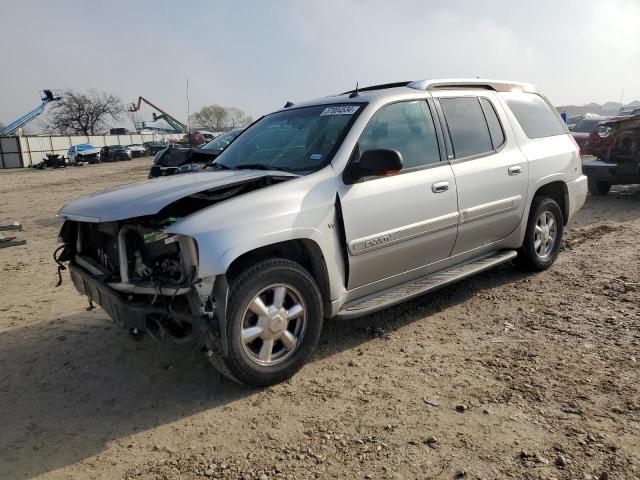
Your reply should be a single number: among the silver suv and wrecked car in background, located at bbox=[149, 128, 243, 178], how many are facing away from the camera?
0

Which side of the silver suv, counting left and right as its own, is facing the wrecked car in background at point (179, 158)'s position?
right

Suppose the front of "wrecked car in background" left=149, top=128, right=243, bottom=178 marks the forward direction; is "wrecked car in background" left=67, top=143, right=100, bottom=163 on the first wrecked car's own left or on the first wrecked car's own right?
on the first wrecked car's own right

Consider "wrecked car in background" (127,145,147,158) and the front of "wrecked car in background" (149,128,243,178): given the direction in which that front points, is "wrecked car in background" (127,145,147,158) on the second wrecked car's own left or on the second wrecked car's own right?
on the second wrecked car's own right

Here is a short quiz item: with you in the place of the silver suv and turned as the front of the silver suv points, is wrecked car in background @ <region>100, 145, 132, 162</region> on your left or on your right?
on your right

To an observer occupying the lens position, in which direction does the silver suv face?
facing the viewer and to the left of the viewer

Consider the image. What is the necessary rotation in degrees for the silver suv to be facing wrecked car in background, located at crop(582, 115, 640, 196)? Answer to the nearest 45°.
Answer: approximately 180°

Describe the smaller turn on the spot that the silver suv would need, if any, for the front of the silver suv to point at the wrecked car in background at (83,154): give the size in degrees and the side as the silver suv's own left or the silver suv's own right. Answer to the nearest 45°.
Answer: approximately 90° to the silver suv's own right

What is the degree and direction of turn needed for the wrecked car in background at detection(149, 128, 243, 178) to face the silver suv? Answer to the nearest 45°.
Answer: approximately 45° to its left
